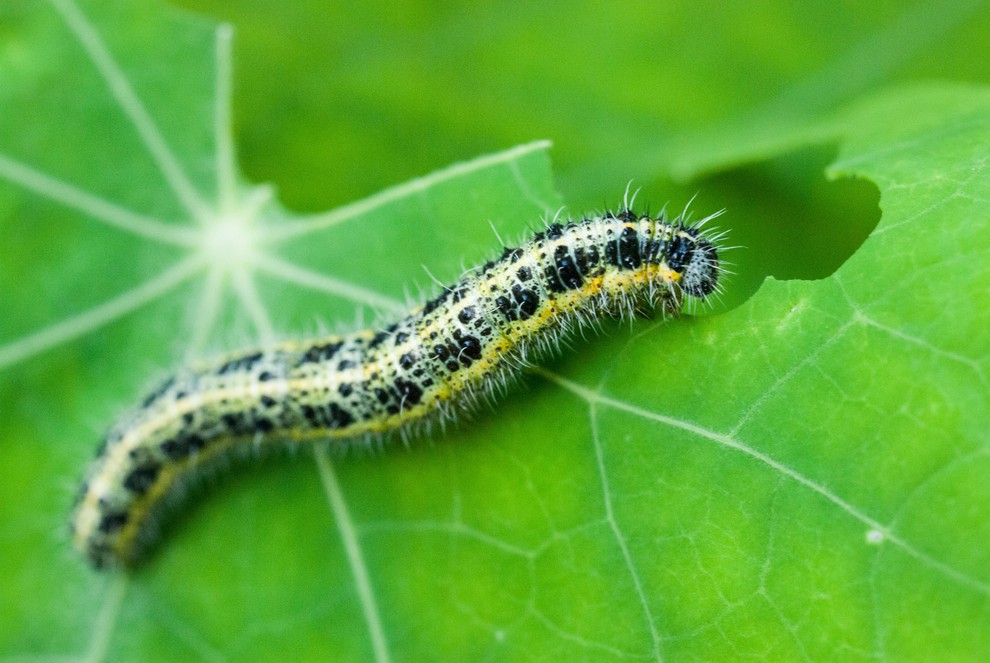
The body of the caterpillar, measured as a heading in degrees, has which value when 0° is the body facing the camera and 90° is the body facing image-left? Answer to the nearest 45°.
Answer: approximately 270°
